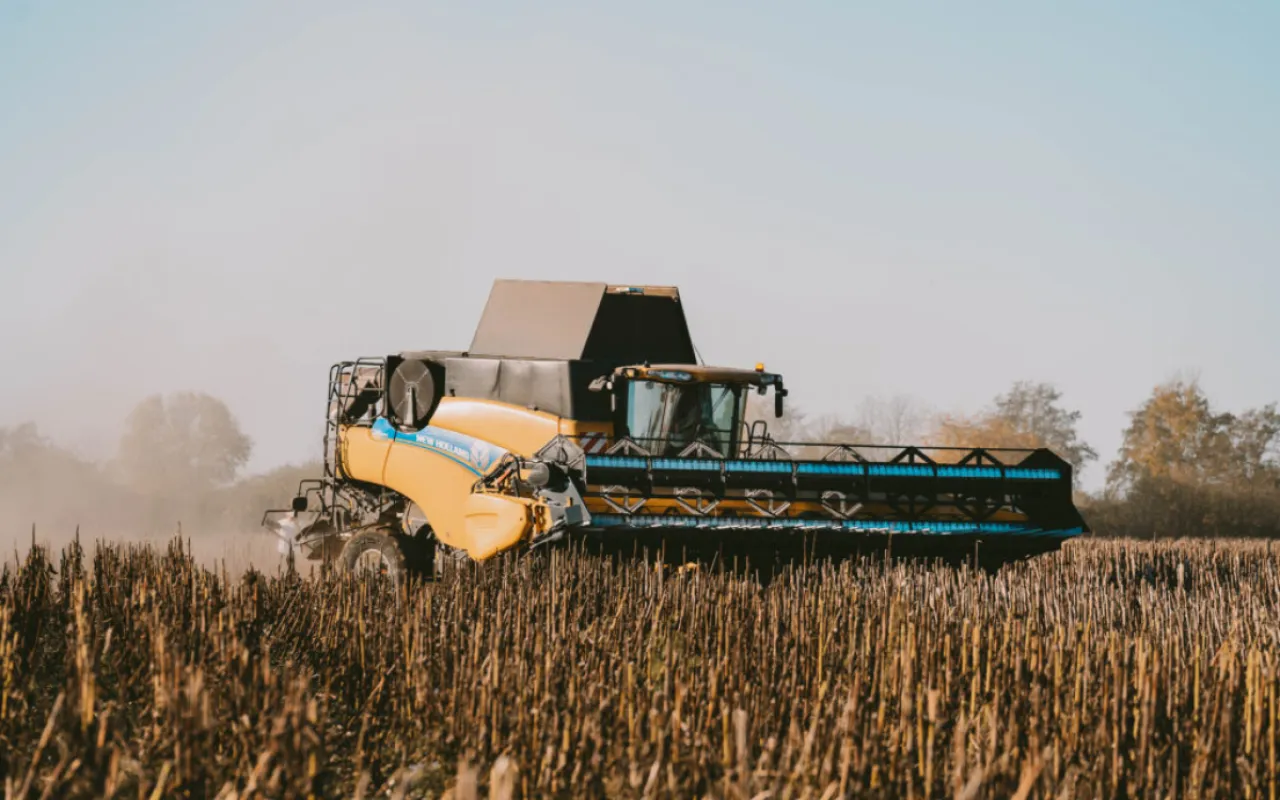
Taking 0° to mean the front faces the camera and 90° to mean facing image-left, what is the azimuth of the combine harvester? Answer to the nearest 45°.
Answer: approximately 315°
